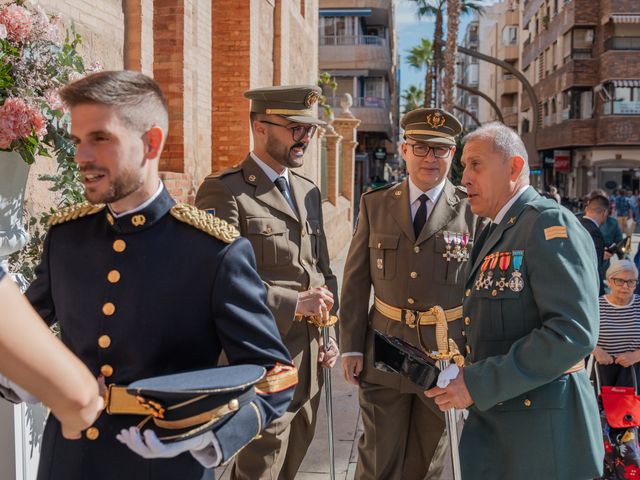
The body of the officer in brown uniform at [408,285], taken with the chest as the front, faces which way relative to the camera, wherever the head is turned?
toward the camera

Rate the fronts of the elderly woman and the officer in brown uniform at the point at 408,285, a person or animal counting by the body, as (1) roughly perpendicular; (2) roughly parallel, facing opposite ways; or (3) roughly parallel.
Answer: roughly parallel

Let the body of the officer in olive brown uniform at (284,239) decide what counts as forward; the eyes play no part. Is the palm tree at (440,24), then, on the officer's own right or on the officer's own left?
on the officer's own left

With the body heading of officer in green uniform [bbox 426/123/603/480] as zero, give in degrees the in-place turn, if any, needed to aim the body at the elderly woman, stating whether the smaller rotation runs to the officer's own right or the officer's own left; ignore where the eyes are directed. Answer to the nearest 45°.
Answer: approximately 135° to the officer's own right

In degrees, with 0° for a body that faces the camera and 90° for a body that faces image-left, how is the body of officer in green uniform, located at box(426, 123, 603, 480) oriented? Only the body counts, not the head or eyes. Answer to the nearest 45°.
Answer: approximately 45°

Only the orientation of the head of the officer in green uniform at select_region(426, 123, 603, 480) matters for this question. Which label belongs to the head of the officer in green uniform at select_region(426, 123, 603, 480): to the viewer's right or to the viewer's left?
to the viewer's left

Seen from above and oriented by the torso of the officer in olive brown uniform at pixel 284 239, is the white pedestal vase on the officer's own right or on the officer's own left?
on the officer's own right

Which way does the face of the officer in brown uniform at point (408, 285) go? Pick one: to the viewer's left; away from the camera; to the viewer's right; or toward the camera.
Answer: toward the camera

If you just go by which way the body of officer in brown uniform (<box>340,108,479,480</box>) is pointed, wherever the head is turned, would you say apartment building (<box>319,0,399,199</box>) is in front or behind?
behind

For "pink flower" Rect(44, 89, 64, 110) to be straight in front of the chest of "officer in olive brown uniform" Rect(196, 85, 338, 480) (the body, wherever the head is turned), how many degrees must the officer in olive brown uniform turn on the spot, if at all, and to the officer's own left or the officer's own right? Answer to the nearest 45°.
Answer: approximately 90° to the officer's own right

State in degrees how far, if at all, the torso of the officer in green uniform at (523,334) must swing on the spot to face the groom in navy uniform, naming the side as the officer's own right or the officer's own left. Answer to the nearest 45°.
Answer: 0° — they already face them

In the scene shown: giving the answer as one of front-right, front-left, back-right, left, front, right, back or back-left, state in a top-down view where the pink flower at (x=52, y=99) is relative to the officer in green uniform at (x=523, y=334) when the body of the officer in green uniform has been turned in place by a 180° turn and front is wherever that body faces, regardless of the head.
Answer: back-left

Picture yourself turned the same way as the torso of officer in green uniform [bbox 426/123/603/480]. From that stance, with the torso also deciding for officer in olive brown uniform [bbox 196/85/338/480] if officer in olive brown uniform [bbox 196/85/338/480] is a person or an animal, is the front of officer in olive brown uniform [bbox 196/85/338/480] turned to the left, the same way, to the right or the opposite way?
to the left

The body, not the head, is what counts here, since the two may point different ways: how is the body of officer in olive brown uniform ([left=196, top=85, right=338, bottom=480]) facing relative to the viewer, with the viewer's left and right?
facing the viewer and to the right of the viewer

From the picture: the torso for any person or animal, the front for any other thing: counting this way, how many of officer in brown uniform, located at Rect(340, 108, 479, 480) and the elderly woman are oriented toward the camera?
2

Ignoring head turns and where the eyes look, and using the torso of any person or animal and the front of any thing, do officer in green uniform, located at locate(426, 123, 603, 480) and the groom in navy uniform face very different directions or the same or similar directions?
same or similar directions

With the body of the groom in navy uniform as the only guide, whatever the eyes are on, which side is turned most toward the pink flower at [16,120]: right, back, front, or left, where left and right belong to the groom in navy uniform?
right
